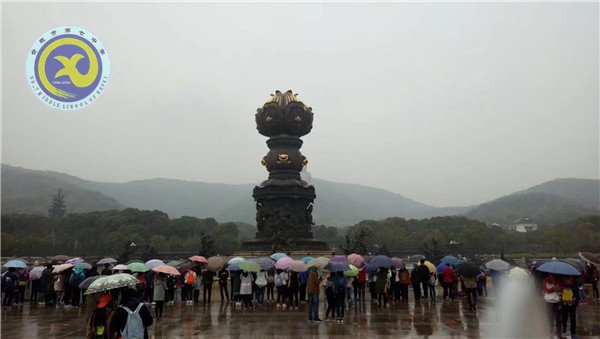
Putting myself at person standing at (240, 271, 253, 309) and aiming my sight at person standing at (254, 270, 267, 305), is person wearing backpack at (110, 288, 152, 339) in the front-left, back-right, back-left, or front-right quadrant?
back-right

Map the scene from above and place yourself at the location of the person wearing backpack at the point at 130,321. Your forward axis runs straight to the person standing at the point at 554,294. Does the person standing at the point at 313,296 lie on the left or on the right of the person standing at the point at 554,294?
left

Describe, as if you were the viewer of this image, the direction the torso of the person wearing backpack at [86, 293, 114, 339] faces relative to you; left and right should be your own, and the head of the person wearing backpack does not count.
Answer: facing away from the viewer

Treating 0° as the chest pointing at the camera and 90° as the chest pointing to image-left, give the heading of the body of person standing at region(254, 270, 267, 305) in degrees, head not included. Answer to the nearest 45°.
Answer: approximately 180°

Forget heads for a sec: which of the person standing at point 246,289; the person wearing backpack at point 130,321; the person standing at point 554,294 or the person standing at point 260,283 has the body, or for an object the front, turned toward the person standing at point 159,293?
the person wearing backpack

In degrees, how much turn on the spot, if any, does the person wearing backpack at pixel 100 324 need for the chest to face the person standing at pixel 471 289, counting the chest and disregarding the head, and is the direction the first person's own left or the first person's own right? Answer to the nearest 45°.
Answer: approximately 45° to the first person's own right

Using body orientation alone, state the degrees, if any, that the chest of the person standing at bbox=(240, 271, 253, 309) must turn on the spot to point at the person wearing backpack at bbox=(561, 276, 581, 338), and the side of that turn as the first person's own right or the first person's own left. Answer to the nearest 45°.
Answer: approximately 135° to the first person's own right

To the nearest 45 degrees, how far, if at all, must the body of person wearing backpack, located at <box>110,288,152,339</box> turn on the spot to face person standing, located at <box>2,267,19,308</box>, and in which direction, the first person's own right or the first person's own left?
0° — they already face them

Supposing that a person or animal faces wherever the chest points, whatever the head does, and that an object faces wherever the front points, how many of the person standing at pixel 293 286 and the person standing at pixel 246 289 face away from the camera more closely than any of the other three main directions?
2

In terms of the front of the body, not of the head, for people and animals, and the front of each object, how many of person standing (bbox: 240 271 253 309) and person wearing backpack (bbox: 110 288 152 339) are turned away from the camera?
2

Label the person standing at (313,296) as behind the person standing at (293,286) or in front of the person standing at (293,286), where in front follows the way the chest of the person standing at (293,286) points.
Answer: behind

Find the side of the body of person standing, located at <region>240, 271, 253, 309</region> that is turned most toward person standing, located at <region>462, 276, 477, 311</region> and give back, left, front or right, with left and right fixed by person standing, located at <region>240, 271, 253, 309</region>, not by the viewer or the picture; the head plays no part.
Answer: right

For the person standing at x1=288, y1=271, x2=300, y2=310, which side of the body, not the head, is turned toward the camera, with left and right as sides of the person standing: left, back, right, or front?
back
